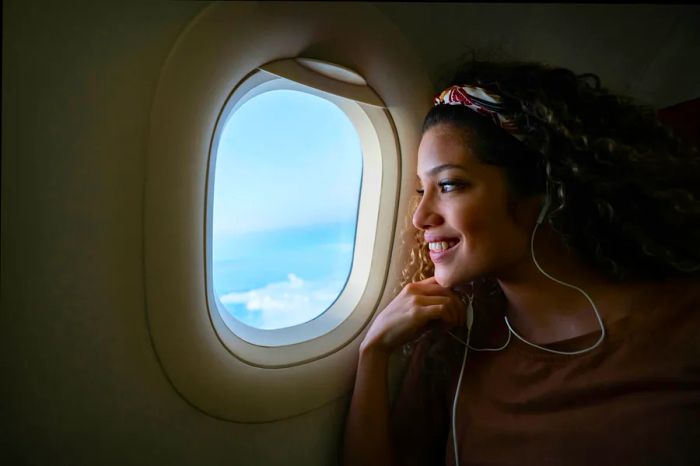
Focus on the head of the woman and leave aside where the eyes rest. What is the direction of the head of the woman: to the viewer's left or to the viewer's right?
to the viewer's left

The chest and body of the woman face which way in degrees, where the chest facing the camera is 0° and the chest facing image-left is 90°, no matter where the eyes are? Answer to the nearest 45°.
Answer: approximately 45°
